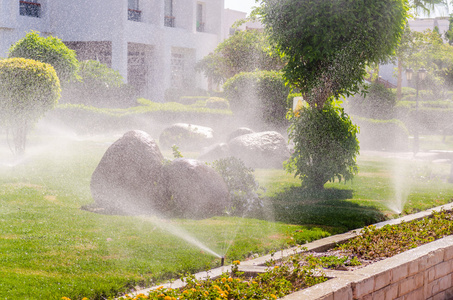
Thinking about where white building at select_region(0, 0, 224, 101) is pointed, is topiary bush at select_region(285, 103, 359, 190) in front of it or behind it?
in front

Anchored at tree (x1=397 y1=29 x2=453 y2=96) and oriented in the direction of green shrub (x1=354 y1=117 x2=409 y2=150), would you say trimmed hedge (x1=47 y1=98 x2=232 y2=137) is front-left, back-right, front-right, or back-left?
front-right

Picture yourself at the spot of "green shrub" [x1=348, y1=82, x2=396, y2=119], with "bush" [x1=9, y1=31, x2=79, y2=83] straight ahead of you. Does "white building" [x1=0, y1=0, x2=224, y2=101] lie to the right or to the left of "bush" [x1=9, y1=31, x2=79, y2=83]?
right

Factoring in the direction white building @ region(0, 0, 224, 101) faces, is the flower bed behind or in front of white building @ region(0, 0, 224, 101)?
in front

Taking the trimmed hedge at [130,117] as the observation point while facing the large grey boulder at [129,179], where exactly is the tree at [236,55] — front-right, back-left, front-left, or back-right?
back-left

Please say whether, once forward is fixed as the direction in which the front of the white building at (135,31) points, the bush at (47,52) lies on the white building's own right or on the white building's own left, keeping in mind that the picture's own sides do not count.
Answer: on the white building's own right

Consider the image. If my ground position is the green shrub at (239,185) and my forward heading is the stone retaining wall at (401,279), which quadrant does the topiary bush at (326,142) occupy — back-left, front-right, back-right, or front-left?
back-left

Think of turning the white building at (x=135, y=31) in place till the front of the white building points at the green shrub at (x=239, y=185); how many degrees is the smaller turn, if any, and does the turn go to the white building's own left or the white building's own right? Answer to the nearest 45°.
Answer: approximately 45° to the white building's own right

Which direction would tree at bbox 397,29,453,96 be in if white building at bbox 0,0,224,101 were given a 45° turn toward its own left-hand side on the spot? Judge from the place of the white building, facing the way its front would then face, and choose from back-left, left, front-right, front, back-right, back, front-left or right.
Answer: front

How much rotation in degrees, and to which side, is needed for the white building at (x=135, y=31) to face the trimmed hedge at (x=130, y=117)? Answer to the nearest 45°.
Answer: approximately 45° to its right

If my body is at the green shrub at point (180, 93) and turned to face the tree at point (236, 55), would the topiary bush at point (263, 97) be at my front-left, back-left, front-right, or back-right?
front-right
